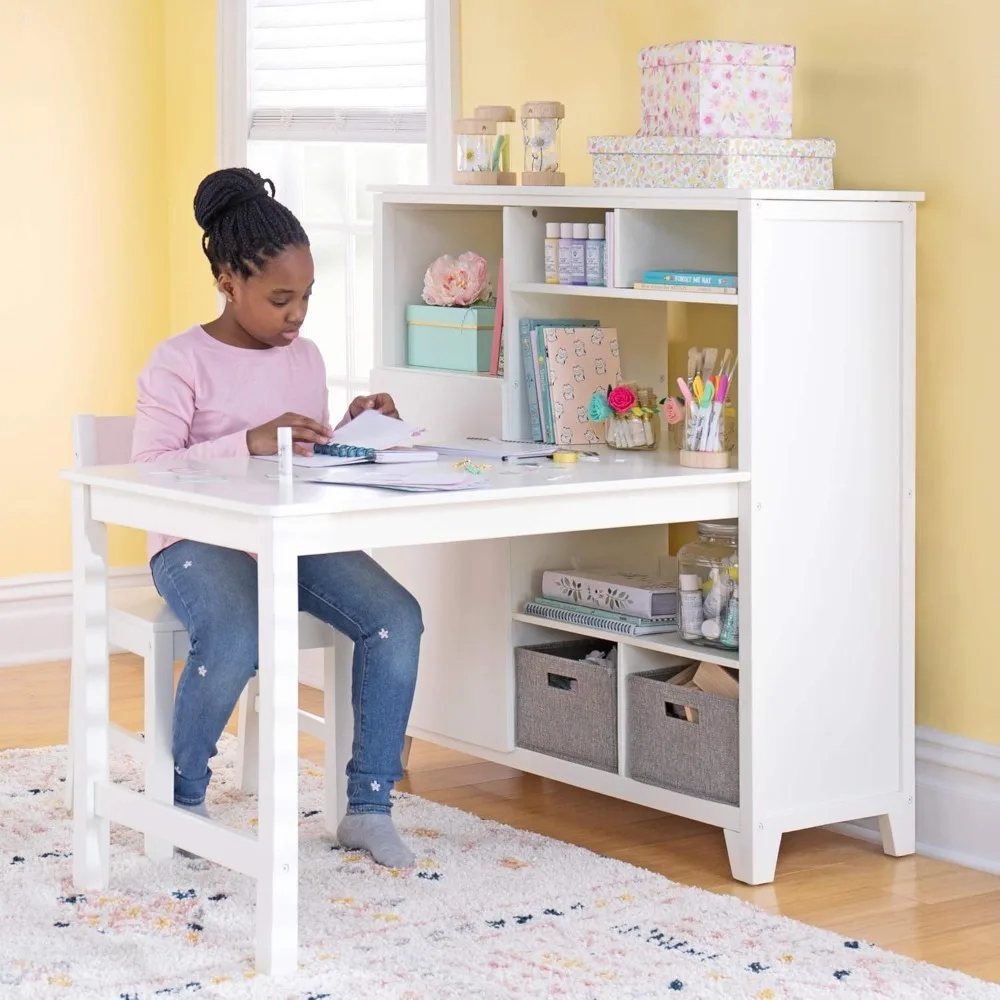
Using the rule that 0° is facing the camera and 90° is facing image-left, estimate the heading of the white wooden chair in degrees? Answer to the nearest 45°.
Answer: approximately 315°

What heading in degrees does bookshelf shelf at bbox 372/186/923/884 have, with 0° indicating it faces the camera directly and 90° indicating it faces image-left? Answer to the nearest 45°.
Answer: approximately 45°

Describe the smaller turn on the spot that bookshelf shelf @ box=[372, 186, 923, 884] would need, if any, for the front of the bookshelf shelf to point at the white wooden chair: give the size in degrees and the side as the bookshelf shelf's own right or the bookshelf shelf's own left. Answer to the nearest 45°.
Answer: approximately 45° to the bookshelf shelf's own right

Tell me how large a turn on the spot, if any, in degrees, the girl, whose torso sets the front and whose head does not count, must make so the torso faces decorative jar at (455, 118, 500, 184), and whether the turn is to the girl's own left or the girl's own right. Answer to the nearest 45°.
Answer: approximately 90° to the girl's own left
